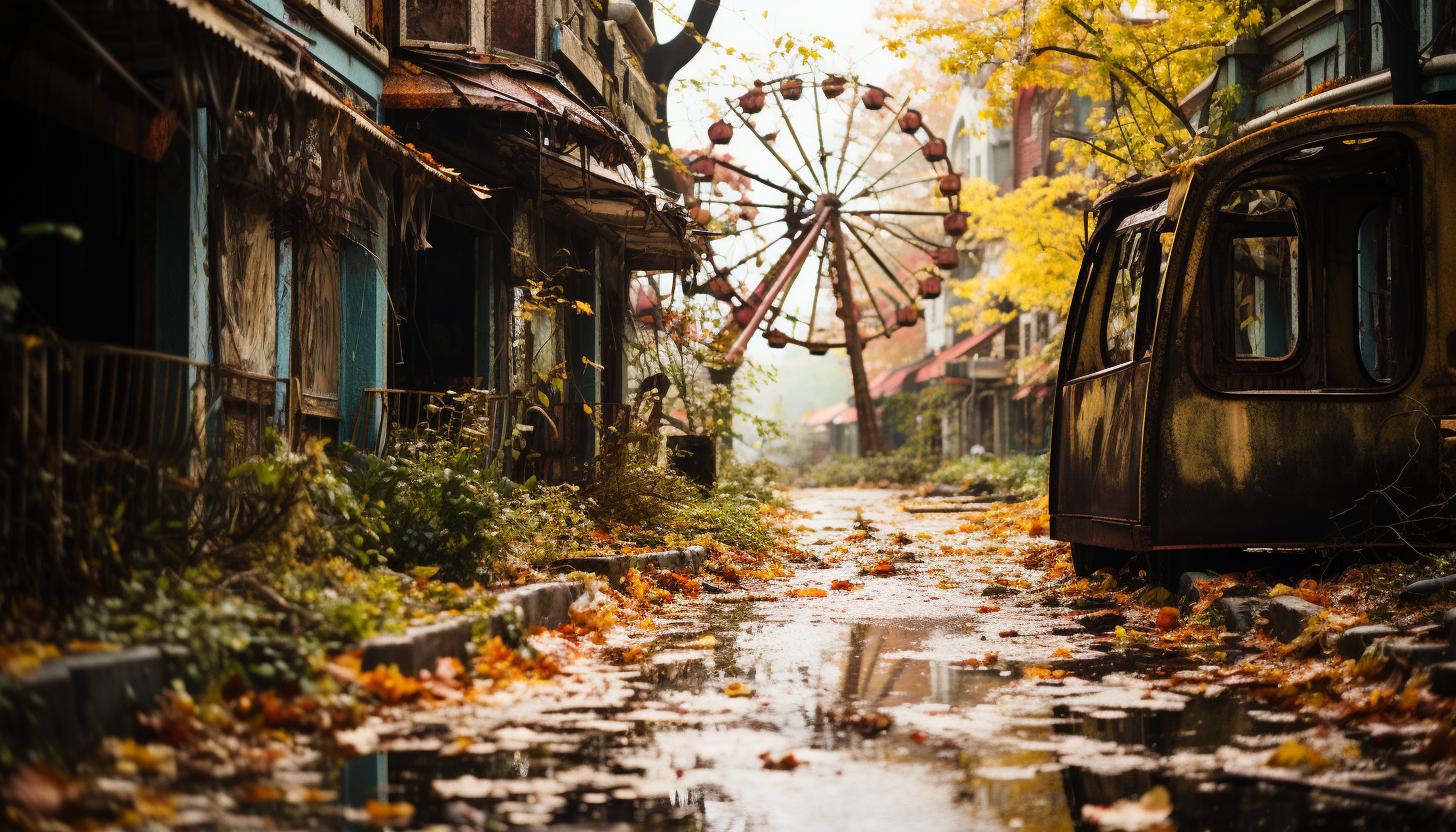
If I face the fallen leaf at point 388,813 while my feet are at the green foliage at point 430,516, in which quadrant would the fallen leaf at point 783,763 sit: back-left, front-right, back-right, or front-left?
front-left

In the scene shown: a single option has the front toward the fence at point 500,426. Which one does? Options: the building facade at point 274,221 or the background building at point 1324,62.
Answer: the background building

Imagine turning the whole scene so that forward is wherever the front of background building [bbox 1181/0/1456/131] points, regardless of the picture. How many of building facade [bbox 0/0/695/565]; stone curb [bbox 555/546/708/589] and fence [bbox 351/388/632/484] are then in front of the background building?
3

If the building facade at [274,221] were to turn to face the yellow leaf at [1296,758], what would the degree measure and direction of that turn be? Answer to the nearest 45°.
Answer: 0° — it already faces it

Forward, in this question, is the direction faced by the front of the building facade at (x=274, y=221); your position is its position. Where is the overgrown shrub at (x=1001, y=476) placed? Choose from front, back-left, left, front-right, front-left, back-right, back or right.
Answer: left

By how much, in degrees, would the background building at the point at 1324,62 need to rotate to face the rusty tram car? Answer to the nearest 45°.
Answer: approximately 45° to its left

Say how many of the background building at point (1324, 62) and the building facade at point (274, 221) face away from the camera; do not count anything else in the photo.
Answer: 0

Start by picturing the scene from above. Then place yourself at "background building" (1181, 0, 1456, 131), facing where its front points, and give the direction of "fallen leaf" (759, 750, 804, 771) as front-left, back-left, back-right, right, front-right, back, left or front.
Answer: front-left

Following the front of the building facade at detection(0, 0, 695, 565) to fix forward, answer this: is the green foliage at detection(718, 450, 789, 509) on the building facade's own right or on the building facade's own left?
on the building facade's own left

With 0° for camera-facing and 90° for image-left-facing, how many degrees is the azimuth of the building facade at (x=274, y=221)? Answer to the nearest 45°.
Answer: approximately 315°

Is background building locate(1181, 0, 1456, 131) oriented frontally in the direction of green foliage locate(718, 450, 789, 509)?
no

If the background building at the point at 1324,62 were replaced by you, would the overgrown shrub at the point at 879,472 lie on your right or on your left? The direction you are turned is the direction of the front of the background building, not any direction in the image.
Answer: on your right

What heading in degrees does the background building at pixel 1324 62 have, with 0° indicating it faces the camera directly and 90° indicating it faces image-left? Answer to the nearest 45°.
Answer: approximately 45°

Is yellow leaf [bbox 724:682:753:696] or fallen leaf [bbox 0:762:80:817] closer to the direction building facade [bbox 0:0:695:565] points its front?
the yellow leaf
